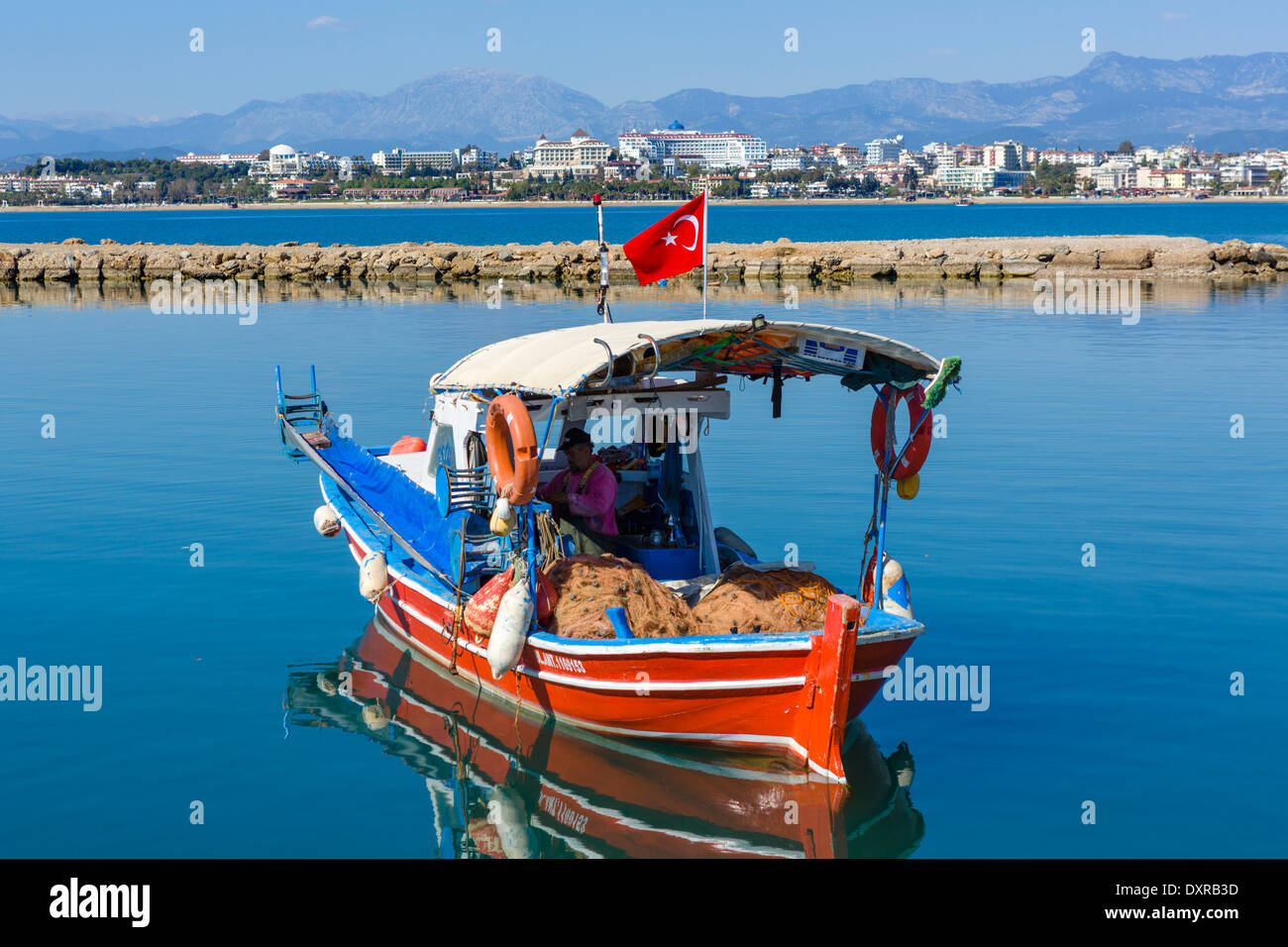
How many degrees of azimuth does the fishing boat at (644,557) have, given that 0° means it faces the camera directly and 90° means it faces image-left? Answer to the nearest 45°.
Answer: approximately 135°
